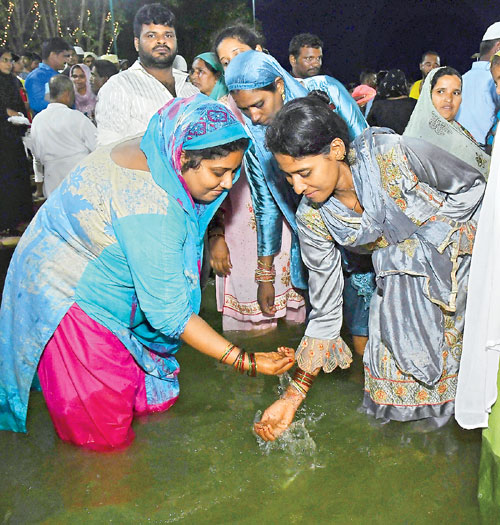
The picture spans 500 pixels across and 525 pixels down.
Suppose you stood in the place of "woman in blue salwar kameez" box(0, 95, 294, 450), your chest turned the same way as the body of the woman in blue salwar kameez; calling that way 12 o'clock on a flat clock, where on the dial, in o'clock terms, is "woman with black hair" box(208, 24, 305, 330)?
The woman with black hair is roughly at 10 o'clock from the woman in blue salwar kameez.

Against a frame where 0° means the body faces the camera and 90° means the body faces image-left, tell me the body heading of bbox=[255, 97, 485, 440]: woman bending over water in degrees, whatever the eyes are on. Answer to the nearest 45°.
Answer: approximately 45°

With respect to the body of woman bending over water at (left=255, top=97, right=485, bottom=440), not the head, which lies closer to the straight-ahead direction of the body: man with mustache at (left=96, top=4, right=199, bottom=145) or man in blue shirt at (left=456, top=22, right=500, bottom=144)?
the man with mustache

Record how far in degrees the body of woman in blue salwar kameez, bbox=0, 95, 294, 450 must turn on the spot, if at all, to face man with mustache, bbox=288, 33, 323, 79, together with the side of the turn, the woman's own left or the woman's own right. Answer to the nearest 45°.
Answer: approximately 45° to the woman's own left

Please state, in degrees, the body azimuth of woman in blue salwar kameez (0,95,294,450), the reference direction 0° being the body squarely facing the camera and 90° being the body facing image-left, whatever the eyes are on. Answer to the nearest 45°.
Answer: approximately 270°

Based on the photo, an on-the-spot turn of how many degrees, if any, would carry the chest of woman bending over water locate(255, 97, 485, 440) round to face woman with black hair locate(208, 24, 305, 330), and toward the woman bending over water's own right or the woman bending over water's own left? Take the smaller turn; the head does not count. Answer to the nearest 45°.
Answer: approximately 90° to the woman bending over water's own right
